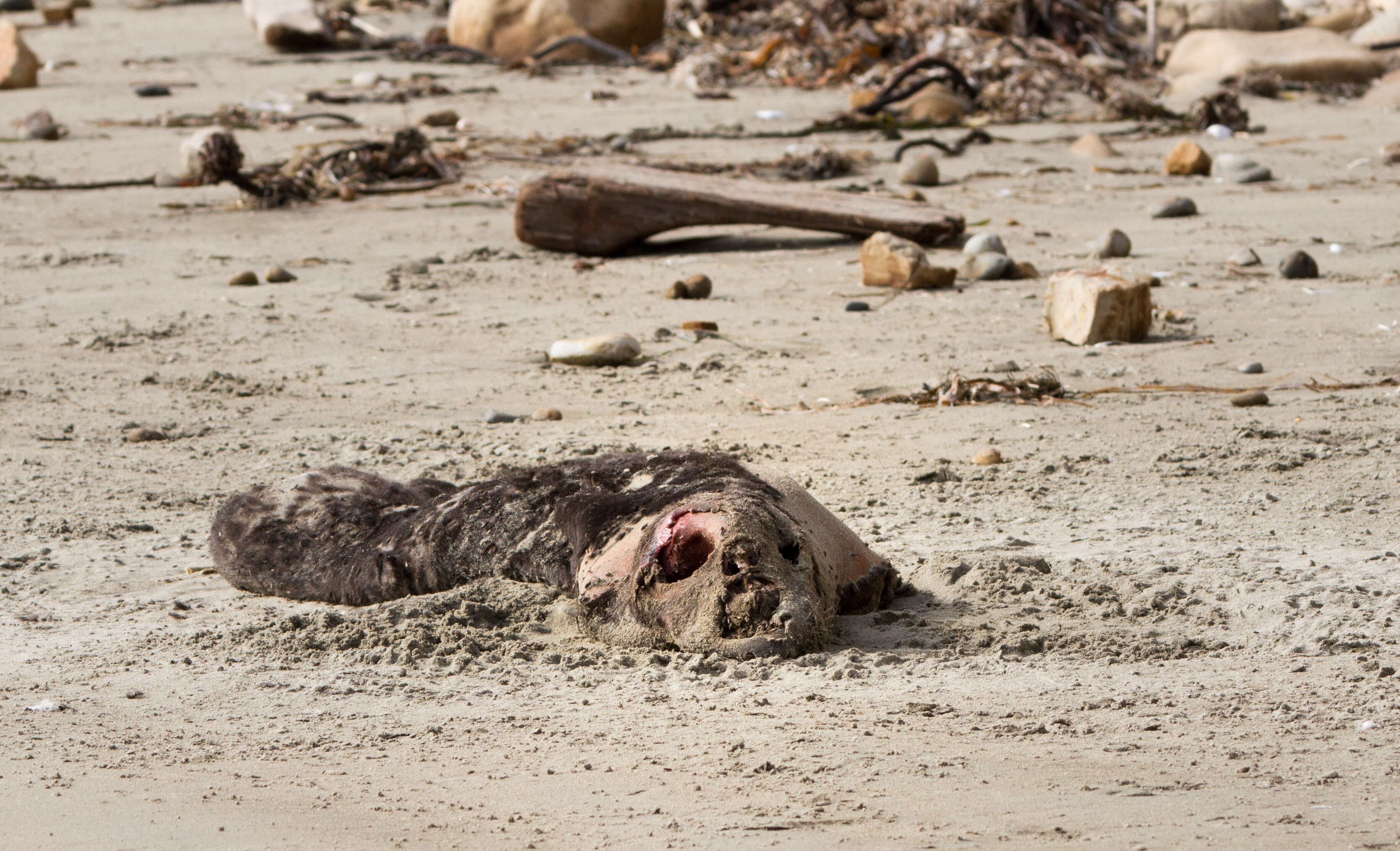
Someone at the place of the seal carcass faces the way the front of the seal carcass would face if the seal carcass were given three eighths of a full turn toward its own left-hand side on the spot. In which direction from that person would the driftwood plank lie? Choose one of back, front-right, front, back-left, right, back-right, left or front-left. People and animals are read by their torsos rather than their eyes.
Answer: front

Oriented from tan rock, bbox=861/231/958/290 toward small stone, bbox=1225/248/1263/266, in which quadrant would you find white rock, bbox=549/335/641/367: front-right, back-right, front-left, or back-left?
back-right

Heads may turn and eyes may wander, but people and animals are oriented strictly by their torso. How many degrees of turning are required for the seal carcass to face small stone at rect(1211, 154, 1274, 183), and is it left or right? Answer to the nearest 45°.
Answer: approximately 90° to its left

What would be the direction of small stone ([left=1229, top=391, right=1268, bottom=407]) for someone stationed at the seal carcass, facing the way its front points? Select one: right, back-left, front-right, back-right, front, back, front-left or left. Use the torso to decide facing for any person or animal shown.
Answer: left

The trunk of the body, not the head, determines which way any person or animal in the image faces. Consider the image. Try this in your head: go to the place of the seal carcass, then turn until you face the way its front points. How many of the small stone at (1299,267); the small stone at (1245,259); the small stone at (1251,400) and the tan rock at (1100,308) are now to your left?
4

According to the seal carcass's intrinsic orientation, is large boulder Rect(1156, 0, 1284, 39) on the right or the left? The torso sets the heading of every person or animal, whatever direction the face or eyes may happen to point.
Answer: on its left

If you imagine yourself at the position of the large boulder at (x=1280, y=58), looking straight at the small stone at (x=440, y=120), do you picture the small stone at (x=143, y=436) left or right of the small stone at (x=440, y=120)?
left

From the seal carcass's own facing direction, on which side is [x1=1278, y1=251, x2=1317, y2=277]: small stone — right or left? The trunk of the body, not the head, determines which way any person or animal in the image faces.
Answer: on its left

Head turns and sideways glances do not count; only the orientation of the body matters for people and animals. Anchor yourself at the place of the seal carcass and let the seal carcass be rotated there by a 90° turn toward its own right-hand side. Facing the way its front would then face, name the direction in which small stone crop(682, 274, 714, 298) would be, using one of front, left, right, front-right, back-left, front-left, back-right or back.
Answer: back-right

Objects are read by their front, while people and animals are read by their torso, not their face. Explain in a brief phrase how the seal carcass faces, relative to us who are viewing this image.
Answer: facing the viewer and to the right of the viewer

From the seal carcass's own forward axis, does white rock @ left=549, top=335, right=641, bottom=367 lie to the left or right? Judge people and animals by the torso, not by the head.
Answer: on its left

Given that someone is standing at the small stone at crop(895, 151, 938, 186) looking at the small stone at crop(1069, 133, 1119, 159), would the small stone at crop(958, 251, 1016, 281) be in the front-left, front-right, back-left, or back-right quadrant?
back-right

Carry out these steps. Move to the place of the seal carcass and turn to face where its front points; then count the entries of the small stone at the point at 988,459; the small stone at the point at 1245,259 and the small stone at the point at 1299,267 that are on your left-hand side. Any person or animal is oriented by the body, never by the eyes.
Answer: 3

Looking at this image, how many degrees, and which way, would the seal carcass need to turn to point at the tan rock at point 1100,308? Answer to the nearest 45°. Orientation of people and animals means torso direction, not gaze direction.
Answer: approximately 90° to its left

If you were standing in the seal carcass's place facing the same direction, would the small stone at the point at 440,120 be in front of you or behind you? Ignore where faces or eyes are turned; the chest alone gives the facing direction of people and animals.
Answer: behind

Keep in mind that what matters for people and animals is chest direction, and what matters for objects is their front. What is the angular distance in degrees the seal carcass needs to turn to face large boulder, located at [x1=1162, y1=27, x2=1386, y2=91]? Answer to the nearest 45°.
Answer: approximately 90° to its left
